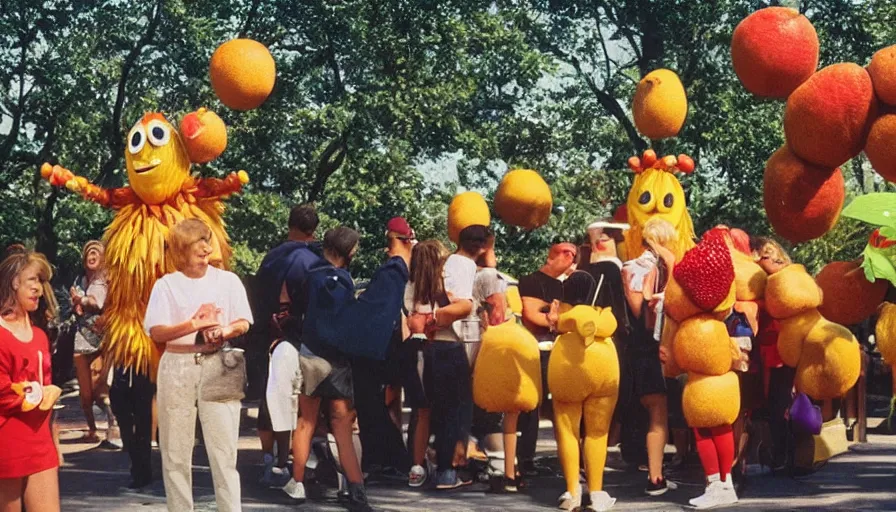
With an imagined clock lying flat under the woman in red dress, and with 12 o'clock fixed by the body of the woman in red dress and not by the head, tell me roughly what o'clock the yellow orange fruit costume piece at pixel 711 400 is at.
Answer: The yellow orange fruit costume piece is roughly at 10 o'clock from the woman in red dress.

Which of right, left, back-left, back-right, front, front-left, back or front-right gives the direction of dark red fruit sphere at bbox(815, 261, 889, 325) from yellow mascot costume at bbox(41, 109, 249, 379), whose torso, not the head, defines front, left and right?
left

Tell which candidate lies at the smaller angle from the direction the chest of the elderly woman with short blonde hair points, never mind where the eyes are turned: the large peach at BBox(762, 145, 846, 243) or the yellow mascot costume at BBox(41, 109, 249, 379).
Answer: the large peach

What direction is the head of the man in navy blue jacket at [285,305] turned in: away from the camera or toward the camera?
away from the camera

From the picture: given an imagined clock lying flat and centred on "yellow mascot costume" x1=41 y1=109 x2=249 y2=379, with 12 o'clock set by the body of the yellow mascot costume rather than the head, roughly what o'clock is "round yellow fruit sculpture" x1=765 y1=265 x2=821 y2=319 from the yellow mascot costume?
The round yellow fruit sculpture is roughly at 8 o'clock from the yellow mascot costume.

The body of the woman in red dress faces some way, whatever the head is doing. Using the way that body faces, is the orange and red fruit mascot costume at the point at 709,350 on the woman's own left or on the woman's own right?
on the woman's own left

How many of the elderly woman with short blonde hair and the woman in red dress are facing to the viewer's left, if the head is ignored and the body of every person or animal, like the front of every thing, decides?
0

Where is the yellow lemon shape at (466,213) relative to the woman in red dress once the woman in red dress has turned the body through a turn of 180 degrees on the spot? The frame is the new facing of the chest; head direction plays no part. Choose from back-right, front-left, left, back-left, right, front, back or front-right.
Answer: right

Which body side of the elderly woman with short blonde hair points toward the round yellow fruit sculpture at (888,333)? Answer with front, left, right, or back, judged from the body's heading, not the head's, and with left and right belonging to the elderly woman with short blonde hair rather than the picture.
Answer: left

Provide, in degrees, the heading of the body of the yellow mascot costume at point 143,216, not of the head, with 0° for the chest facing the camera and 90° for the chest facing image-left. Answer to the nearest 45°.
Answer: approximately 45°

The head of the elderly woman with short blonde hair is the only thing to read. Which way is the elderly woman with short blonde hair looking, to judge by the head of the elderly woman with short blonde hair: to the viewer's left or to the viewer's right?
to the viewer's right

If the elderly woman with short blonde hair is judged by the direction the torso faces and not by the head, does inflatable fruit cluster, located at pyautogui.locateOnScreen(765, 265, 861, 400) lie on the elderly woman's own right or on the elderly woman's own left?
on the elderly woman's own left

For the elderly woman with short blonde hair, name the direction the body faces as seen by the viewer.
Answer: toward the camera
